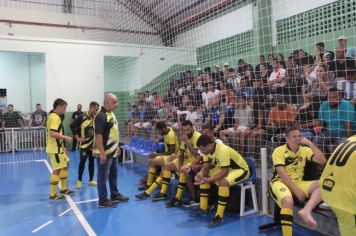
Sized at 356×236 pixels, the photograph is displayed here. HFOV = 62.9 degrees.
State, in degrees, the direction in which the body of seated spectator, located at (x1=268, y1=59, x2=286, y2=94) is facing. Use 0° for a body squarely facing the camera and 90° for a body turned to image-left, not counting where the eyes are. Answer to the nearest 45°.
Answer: approximately 45°

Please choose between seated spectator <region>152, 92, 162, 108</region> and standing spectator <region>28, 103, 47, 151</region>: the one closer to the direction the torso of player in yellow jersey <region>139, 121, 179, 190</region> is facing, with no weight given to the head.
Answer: the standing spectator

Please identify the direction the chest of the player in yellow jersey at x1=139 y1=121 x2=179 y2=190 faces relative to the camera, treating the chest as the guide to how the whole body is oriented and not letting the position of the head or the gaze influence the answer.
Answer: to the viewer's left

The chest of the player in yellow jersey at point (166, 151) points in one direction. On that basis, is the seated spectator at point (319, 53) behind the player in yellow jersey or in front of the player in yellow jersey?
behind

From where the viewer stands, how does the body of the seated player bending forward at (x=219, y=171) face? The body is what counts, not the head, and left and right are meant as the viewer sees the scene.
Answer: facing the viewer and to the left of the viewer

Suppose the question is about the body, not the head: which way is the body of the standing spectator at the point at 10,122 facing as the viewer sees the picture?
toward the camera

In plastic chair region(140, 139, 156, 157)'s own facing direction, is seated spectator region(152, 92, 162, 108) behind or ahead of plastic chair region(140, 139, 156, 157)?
behind

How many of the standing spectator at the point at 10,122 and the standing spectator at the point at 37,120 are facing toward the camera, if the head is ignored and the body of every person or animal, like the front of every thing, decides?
2

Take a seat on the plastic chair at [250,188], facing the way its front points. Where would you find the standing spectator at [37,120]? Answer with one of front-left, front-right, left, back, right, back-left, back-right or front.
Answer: right

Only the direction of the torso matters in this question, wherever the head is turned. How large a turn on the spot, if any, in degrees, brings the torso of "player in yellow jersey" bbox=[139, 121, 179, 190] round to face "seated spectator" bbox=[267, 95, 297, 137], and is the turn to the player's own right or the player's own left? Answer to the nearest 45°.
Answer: approximately 180°

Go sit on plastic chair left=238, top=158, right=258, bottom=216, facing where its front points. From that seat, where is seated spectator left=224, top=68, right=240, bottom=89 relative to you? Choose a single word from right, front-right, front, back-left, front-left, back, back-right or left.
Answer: back-right

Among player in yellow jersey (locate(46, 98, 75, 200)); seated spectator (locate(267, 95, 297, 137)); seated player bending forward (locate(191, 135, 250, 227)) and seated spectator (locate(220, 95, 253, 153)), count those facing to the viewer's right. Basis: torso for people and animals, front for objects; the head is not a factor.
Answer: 1
